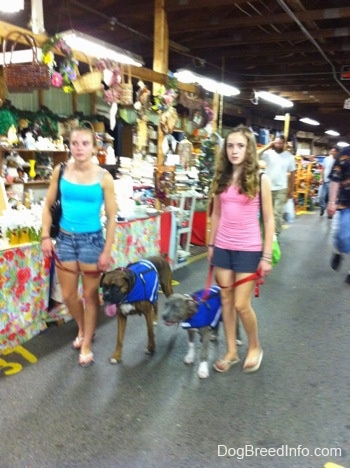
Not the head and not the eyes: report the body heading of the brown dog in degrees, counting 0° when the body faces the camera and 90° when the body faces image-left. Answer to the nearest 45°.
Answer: approximately 45°

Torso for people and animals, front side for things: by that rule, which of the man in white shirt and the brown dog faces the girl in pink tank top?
the man in white shirt

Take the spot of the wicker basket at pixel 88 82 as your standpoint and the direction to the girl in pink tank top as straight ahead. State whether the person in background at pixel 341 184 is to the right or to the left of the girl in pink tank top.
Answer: left

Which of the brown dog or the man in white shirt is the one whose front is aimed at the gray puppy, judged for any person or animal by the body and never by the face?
the man in white shirt

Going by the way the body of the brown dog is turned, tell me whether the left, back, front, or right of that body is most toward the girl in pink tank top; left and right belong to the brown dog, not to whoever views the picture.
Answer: left

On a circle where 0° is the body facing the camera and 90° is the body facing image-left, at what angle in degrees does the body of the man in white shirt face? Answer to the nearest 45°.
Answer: approximately 0°

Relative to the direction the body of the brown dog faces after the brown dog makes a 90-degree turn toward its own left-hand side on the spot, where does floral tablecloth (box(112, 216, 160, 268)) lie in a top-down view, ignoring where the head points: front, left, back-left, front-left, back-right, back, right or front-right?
back-left

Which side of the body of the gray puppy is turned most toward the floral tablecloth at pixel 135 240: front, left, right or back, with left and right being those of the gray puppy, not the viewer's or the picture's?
right
